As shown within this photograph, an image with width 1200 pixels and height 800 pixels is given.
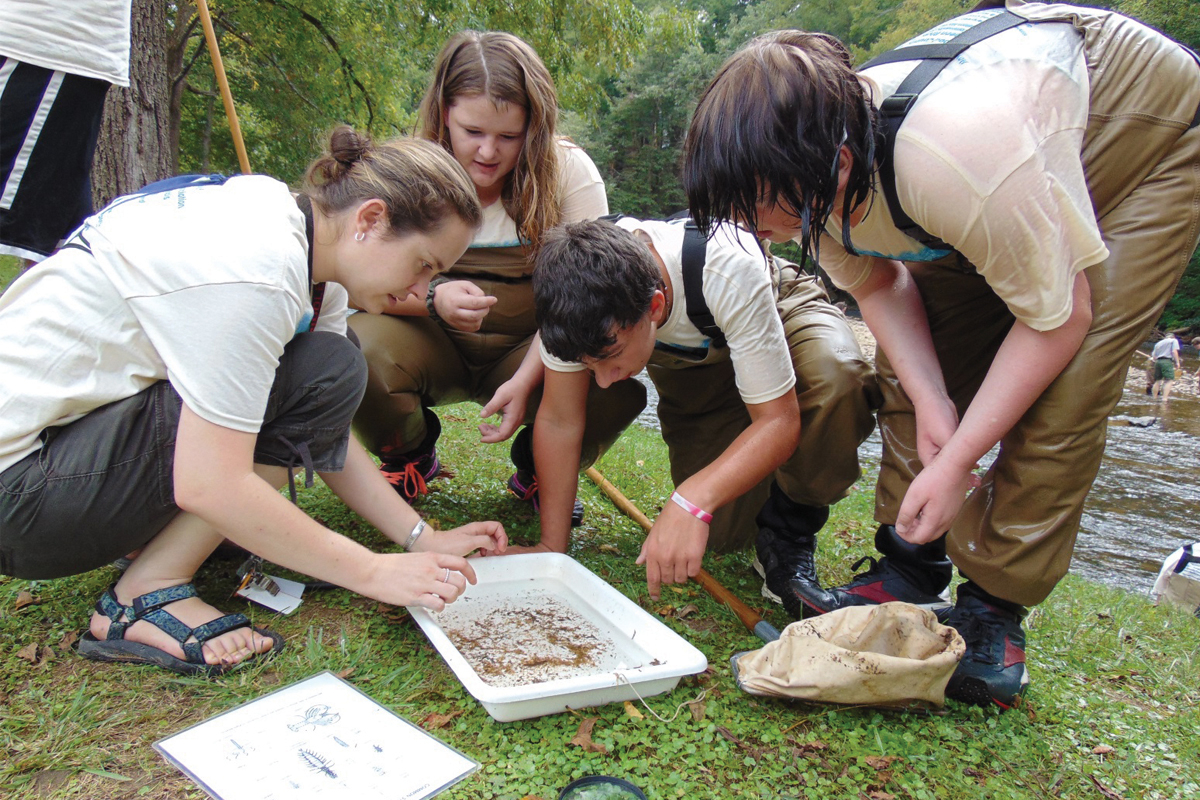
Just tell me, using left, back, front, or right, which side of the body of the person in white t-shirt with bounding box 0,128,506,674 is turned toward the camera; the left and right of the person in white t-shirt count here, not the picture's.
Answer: right

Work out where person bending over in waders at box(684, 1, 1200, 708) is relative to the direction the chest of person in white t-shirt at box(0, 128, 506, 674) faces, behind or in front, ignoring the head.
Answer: in front

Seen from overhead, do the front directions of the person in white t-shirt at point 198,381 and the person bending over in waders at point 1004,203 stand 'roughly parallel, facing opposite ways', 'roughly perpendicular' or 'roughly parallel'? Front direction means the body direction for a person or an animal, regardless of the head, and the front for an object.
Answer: roughly parallel, facing opposite ways

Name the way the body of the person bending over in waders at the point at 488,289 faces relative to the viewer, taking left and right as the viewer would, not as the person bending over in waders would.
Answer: facing the viewer

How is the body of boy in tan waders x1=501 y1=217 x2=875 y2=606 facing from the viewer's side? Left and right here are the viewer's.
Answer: facing the viewer and to the left of the viewer

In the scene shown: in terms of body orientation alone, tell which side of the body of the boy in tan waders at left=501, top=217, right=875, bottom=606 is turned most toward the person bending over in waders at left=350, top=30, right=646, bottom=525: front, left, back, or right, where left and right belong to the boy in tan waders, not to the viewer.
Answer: right

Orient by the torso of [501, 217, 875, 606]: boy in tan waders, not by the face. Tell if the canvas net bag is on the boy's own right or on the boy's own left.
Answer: on the boy's own left

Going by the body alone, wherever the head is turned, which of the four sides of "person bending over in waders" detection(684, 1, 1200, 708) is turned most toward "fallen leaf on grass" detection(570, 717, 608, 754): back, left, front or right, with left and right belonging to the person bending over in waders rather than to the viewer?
front

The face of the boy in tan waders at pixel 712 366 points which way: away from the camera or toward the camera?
toward the camera

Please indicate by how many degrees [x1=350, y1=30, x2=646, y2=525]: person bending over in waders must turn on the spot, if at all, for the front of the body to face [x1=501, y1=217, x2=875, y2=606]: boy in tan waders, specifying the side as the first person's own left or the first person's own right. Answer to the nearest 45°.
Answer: approximately 45° to the first person's own left

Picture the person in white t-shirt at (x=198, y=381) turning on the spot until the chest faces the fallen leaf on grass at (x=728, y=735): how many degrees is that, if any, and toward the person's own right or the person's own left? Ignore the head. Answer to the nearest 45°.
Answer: approximately 45° to the person's own right

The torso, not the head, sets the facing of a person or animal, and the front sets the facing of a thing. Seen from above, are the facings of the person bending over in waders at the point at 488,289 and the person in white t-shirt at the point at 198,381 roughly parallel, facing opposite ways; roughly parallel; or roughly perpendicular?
roughly perpendicular

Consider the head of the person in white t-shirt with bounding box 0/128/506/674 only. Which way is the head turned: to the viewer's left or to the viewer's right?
to the viewer's right

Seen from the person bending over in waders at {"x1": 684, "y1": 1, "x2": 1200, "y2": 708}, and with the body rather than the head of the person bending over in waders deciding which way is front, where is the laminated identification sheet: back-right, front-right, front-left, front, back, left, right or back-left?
front

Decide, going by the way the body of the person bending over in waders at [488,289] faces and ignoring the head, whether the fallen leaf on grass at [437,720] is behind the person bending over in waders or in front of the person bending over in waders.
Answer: in front
